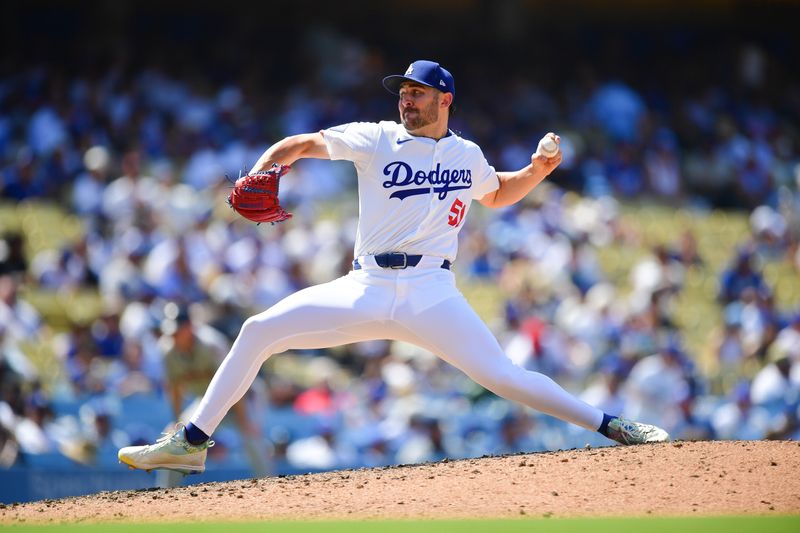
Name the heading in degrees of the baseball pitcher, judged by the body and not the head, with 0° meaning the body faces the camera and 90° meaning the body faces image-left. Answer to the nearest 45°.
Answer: approximately 0°

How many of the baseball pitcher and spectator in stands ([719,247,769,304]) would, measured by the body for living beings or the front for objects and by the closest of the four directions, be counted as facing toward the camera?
2

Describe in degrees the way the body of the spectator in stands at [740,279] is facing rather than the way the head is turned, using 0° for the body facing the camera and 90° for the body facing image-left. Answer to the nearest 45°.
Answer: approximately 0°

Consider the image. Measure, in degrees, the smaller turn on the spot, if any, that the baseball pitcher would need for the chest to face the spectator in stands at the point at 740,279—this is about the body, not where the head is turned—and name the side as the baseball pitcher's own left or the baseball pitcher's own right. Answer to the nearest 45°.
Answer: approximately 135° to the baseball pitcher's own left

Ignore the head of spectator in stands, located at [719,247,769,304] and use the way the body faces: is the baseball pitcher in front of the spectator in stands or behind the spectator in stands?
in front
